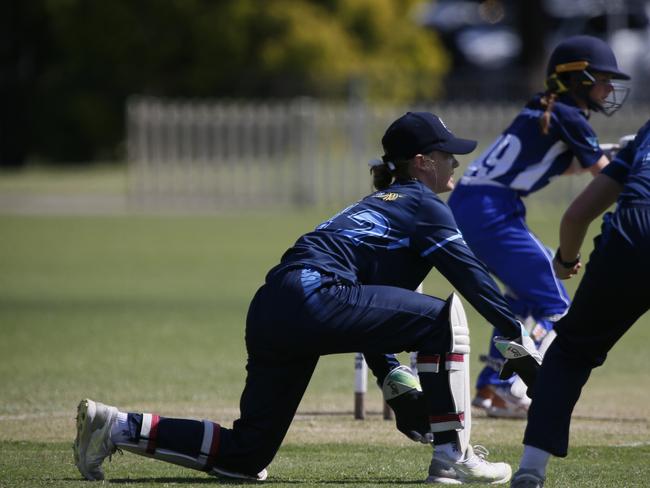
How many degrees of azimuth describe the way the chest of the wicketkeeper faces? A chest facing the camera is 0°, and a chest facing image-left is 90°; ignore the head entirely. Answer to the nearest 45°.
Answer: approximately 270°

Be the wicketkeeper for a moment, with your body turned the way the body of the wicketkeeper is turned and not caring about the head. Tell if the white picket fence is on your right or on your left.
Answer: on your left
